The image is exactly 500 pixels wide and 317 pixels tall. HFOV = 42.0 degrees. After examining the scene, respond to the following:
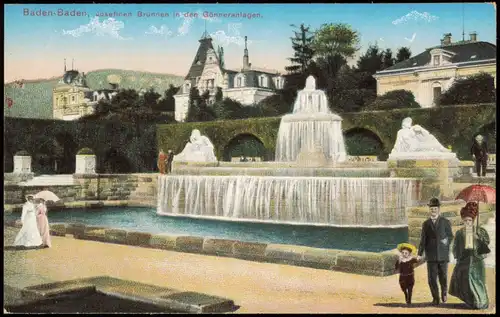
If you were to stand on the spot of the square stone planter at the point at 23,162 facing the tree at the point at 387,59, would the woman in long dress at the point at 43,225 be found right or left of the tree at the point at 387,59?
right

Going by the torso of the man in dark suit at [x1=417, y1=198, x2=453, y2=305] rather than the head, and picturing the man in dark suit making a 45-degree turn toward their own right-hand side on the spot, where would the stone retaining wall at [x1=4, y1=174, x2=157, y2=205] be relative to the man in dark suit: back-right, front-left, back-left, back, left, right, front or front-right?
right

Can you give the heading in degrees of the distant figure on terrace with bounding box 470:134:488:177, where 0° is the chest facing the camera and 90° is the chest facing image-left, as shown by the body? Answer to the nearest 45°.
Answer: approximately 0°

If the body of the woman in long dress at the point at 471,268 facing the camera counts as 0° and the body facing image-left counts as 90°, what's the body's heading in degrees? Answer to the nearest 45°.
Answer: approximately 0°

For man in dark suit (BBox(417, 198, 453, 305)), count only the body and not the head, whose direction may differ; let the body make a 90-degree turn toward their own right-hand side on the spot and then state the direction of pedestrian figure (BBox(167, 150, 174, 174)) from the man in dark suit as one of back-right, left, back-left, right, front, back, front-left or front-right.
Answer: front-right

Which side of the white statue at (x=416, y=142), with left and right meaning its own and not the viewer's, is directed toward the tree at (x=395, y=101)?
back
